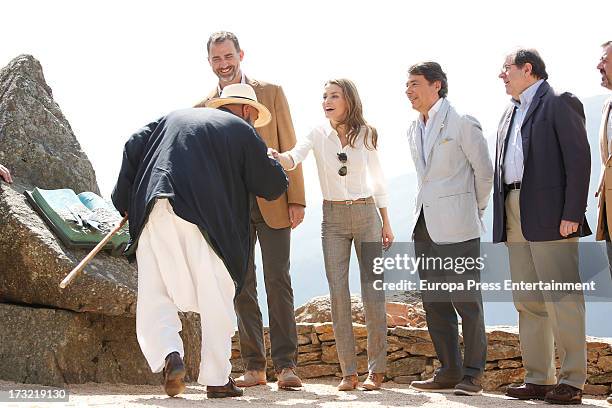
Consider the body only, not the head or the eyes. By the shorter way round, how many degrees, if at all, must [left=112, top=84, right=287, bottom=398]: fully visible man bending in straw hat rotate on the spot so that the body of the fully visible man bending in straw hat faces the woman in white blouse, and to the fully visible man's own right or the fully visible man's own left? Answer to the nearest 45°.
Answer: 0° — they already face them

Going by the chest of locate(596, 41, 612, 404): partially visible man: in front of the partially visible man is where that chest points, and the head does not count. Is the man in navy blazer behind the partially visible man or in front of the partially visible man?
in front

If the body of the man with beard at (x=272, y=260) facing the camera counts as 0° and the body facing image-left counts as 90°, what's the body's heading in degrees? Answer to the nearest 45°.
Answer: approximately 0°

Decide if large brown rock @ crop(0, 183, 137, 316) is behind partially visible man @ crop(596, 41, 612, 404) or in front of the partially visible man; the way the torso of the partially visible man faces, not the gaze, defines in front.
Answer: in front

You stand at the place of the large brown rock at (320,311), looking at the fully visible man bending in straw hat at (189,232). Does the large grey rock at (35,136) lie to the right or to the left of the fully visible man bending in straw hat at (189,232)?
right

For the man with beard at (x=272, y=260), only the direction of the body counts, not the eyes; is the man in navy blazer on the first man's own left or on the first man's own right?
on the first man's own left

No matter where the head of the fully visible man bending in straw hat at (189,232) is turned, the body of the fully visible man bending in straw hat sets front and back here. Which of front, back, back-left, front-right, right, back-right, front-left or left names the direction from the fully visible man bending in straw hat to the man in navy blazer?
front-right

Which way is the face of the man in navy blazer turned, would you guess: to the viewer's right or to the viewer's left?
to the viewer's left

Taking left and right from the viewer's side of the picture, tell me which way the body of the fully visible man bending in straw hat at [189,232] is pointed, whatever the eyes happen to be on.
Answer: facing away from the viewer and to the right of the viewer
